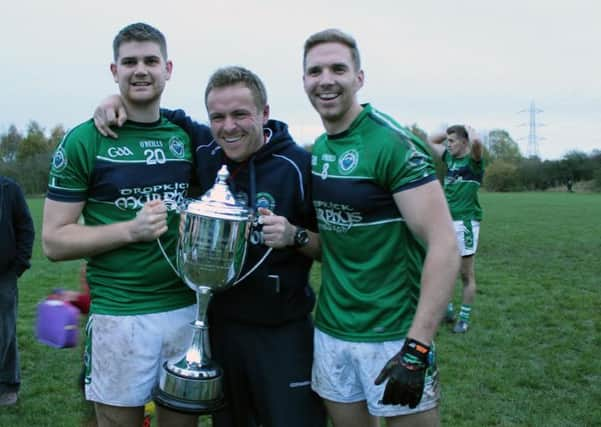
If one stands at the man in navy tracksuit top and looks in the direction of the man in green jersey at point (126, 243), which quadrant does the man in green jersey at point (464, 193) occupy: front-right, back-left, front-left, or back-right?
back-right

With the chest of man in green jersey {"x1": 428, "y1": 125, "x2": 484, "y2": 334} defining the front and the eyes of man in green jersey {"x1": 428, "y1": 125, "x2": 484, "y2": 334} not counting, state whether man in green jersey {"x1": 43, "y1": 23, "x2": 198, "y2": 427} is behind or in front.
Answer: in front

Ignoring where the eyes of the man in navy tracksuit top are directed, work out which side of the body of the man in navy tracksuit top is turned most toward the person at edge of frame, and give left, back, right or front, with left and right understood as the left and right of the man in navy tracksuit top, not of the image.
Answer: right

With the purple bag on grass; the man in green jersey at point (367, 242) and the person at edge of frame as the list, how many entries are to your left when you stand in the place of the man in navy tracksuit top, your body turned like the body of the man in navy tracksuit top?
1

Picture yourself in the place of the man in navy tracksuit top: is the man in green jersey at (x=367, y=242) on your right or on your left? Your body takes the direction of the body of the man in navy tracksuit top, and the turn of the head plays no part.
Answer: on your left

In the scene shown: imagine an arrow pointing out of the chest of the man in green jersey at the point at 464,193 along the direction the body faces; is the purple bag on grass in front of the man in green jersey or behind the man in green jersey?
in front

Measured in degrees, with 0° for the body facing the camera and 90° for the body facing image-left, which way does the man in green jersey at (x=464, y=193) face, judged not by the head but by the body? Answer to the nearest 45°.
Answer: approximately 45°

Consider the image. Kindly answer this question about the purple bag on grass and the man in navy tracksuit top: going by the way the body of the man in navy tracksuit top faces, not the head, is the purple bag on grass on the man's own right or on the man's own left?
on the man's own right

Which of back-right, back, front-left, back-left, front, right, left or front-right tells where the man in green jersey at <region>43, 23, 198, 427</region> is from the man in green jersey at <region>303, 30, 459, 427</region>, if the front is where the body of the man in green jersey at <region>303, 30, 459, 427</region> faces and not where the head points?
front-right

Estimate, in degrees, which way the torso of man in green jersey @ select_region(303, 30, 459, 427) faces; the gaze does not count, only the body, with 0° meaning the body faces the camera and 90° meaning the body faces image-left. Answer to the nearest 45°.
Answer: approximately 45°

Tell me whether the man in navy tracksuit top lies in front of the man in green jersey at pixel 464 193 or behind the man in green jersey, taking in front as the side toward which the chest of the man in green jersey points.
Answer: in front
